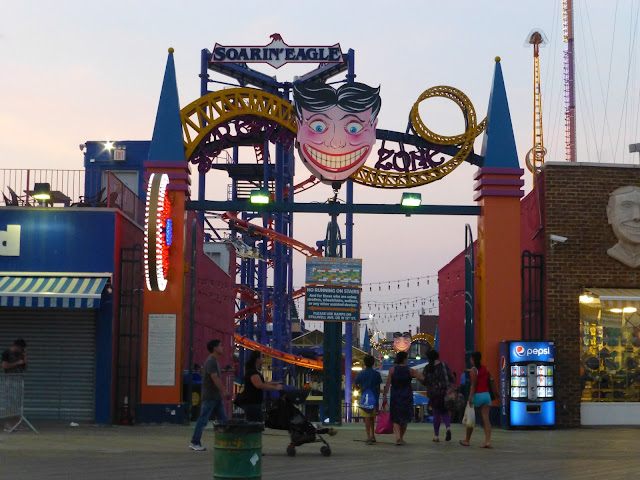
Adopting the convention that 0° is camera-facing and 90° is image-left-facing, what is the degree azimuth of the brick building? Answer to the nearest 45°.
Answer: approximately 0°

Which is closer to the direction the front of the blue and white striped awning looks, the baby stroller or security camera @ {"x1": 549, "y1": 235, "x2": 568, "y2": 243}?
the baby stroller

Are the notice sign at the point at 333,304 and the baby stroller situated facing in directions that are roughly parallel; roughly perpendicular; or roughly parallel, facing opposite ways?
roughly perpendicular

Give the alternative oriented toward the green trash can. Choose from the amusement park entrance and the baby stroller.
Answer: the amusement park entrance

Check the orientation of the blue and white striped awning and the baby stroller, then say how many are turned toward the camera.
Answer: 1

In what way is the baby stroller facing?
to the viewer's right

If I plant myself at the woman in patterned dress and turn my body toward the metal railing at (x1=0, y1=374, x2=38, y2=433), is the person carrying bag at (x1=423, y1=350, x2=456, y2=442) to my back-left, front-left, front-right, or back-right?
back-right

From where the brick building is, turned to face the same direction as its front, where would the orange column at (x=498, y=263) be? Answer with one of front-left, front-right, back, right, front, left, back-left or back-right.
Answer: right

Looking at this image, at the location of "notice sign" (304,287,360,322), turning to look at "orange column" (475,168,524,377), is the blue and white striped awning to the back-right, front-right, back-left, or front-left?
back-right

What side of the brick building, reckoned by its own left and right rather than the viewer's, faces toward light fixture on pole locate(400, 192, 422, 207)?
right

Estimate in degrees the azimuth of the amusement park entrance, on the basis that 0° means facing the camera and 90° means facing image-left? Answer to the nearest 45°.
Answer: approximately 0°
